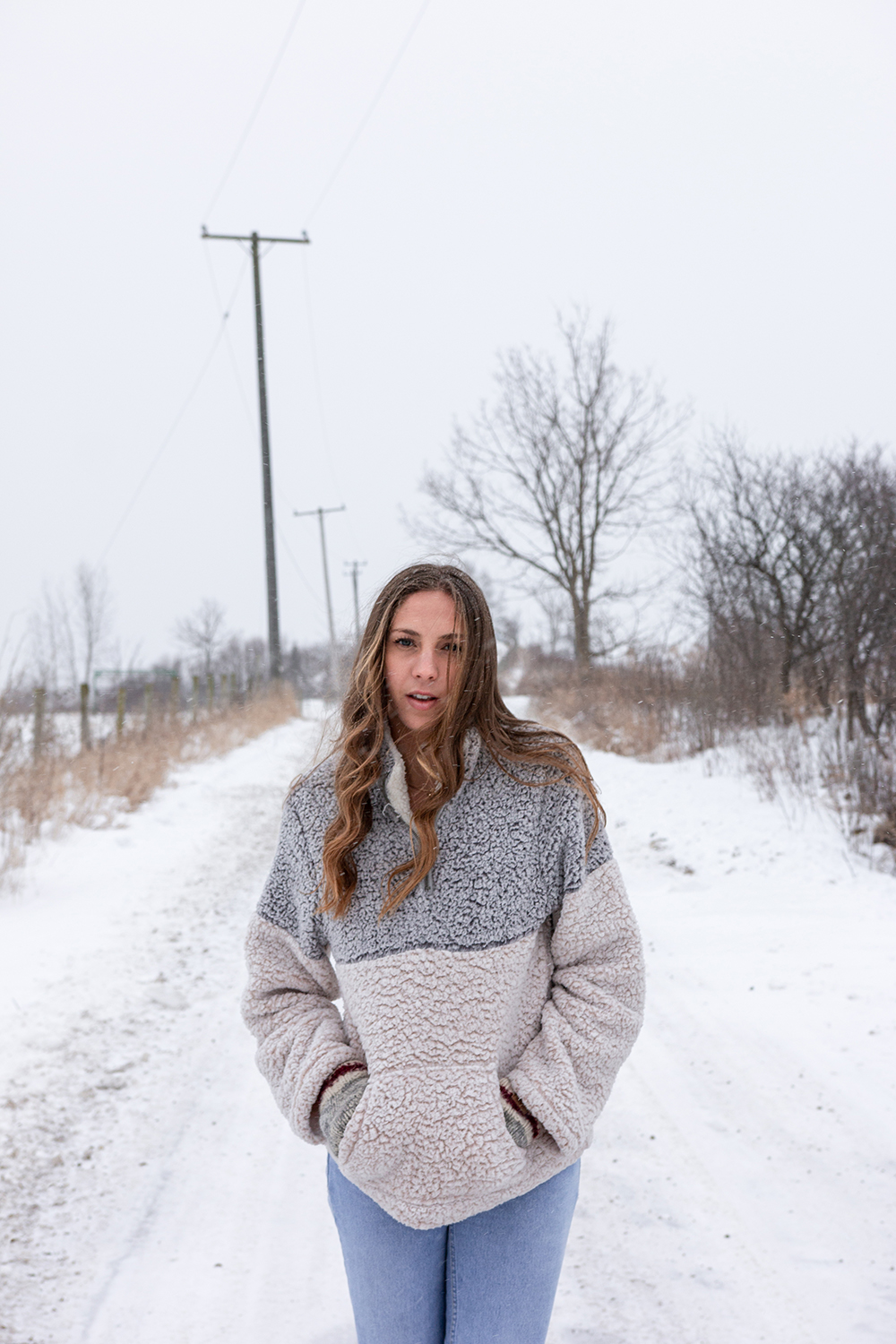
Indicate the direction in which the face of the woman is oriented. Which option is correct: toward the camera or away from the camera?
toward the camera

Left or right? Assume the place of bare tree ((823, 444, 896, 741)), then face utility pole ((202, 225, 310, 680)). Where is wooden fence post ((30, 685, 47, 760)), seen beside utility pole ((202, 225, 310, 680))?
left

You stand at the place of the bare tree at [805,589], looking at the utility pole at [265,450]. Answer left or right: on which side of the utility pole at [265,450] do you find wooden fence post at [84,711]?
left

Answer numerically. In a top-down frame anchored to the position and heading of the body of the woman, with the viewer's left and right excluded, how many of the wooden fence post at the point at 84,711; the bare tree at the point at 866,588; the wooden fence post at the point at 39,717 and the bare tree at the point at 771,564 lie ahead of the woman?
0

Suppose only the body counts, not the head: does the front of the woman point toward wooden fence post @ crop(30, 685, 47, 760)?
no

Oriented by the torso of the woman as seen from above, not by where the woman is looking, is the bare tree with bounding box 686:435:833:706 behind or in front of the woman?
behind

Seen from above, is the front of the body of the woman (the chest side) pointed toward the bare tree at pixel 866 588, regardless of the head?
no

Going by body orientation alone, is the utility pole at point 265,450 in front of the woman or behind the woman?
behind

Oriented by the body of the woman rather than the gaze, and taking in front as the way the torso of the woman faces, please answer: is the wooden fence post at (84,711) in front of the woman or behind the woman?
behind
